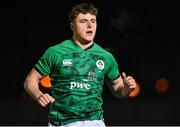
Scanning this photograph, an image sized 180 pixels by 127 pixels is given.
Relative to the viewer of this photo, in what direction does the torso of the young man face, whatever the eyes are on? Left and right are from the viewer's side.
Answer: facing the viewer and to the right of the viewer
